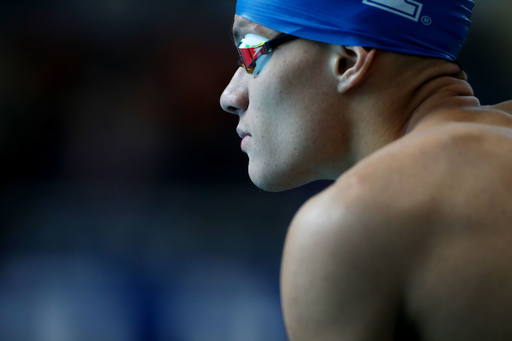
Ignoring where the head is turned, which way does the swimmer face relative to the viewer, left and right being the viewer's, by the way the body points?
facing away from the viewer and to the left of the viewer

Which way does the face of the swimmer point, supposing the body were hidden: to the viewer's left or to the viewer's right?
to the viewer's left
